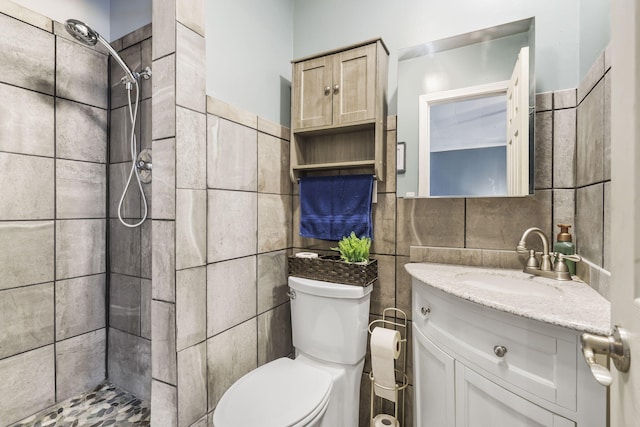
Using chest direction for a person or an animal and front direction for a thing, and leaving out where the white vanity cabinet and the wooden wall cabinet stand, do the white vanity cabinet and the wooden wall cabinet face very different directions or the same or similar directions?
same or similar directions

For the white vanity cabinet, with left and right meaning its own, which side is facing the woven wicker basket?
right

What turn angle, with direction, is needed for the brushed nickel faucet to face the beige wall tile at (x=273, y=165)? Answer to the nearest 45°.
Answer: approximately 45° to its right

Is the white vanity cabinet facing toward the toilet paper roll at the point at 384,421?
no

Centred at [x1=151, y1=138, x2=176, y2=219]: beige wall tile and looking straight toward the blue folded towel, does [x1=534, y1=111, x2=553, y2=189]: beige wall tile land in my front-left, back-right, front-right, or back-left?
front-right

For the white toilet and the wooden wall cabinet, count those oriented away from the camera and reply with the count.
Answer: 0

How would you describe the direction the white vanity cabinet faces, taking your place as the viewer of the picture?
facing the viewer and to the left of the viewer

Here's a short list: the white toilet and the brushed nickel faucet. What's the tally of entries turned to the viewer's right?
0

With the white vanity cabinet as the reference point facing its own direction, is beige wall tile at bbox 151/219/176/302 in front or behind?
in front

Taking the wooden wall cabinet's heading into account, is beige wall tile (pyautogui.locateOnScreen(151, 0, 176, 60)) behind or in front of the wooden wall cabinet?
in front

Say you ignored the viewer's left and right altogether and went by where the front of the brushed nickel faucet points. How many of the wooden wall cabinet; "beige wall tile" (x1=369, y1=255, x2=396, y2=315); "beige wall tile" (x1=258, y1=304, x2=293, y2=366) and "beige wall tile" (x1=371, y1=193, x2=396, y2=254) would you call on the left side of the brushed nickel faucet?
0

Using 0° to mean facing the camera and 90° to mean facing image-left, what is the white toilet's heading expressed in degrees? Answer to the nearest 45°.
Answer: approximately 45°
